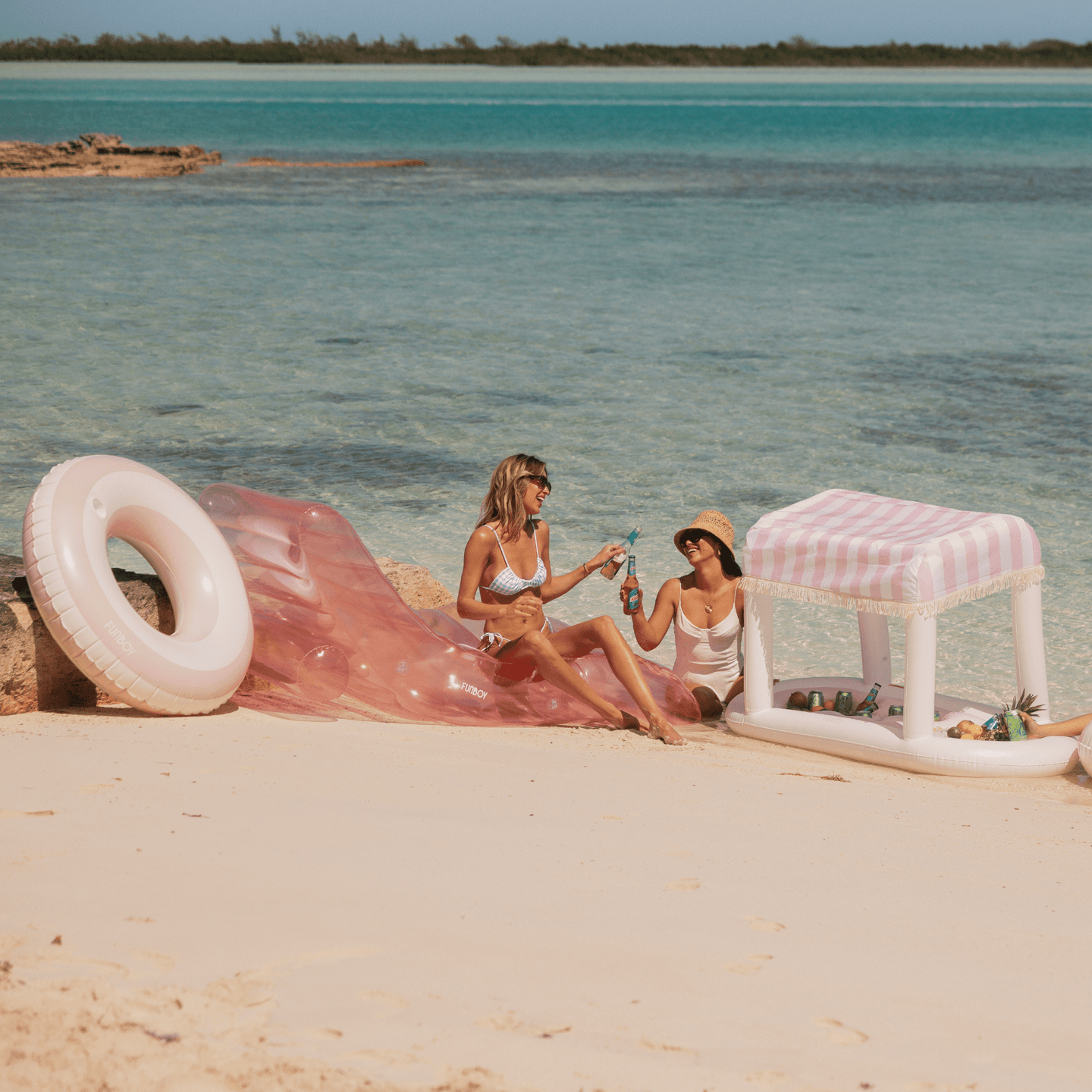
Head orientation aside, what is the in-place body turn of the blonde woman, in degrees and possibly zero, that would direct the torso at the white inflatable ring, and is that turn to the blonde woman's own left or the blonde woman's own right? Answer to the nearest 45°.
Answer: approximately 90° to the blonde woman's own right

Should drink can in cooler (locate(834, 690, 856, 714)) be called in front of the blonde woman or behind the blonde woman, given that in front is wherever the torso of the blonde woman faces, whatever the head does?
in front

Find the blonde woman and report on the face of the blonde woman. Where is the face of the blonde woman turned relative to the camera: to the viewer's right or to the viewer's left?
to the viewer's right

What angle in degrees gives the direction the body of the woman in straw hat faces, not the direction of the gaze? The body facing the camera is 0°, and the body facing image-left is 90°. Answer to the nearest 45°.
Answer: approximately 0°

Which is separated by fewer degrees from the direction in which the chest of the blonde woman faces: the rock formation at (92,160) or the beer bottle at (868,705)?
the beer bottle

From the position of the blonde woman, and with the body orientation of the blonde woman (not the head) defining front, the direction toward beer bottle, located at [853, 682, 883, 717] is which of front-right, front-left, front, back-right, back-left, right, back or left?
front-left

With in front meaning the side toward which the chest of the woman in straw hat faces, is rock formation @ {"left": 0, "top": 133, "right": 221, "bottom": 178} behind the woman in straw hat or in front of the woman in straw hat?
behind

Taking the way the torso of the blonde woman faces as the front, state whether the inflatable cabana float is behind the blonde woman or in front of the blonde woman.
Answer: in front
